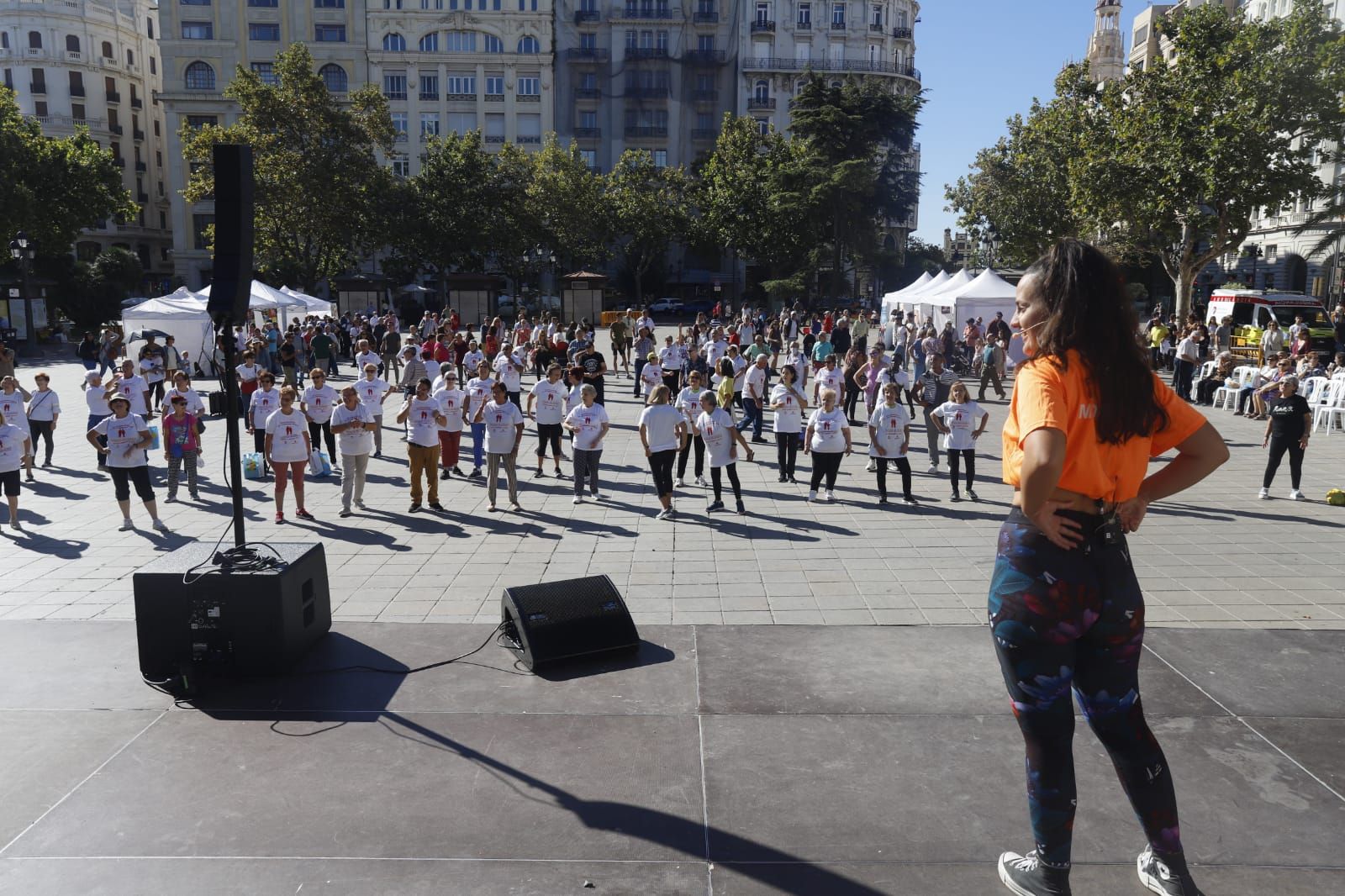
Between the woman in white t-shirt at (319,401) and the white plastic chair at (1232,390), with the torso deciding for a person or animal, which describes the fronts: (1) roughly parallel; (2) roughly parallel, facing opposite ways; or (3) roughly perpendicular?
roughly perpendicular

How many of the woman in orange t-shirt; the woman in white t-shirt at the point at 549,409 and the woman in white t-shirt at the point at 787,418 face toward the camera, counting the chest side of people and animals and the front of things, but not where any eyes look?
2

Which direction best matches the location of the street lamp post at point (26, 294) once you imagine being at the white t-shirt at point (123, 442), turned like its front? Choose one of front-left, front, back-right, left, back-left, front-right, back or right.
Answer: back

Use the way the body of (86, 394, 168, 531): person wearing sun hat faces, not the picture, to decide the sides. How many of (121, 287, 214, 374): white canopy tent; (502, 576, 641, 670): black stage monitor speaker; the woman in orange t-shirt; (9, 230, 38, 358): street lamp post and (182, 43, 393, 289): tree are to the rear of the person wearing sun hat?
3

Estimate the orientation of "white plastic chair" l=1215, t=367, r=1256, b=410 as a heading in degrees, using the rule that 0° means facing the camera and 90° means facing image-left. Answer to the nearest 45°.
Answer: approximately 45°

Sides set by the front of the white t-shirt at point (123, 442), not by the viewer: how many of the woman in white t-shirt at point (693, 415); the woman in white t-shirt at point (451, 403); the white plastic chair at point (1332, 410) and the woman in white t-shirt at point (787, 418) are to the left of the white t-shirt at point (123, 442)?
4

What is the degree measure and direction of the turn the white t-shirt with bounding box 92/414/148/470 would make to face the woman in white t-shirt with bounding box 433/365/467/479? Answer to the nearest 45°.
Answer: approximately 90° to its left

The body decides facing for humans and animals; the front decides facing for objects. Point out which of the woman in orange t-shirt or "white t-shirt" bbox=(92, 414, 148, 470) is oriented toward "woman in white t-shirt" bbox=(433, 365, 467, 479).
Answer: the woman in orange t-shirt

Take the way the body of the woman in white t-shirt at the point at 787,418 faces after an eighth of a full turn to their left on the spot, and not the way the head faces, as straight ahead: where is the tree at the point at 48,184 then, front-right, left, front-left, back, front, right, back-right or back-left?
back

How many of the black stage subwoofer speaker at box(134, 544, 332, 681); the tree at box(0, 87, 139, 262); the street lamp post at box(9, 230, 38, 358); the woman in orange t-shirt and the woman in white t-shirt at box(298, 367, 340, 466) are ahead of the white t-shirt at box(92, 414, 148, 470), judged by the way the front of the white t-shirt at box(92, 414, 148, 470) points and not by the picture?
2

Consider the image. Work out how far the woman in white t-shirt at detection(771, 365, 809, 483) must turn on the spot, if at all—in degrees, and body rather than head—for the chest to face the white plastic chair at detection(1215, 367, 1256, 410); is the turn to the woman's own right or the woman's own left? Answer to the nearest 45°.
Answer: approximately 135° to the woman's own left

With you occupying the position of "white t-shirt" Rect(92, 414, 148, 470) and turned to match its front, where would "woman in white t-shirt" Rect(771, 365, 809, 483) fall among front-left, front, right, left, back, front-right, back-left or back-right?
left

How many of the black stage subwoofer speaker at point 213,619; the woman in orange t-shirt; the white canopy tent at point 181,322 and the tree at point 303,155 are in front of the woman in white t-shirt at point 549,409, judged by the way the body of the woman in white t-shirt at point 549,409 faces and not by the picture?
2

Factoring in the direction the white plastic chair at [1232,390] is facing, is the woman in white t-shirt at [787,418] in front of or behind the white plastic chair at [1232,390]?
in front

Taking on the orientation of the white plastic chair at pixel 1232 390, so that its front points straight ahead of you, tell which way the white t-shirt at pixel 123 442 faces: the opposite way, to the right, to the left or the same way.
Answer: to the left

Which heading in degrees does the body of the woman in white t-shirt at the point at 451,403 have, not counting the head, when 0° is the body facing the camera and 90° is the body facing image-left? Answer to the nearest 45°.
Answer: approximately 0°

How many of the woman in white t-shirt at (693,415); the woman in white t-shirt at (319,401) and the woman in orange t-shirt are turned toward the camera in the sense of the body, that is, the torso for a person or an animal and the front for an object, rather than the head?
2
